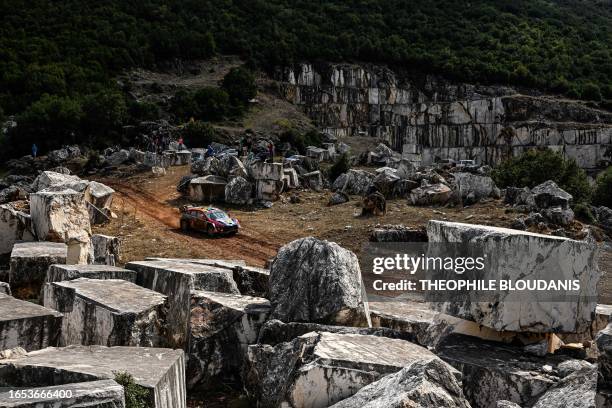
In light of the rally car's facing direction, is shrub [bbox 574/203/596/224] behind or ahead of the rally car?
ahead

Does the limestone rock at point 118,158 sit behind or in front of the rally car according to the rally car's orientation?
behind

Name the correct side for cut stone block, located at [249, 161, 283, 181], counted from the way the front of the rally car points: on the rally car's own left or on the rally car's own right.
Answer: on the rally car's own left

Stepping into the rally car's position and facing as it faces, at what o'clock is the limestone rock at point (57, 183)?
The limestone rock is roughly at 5 o'clock from the rally car.

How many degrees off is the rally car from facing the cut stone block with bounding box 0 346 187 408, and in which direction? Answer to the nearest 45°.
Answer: approximately 45° to its right

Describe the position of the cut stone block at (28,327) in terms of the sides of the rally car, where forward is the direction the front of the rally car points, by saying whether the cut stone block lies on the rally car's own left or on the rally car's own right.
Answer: on the rally car's own right

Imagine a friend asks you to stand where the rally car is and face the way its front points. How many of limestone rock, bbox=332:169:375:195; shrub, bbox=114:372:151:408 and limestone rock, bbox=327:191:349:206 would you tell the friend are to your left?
2

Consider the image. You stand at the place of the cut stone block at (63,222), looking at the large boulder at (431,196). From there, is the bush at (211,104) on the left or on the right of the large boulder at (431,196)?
left

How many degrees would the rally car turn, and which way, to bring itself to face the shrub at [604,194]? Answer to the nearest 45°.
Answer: approximately 45° to its left

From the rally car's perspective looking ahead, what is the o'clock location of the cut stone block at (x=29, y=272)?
The cut stone block is roughly at 2 o'clock from the rally car.

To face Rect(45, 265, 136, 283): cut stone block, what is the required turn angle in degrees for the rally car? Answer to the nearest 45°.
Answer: approximately 45° to its right

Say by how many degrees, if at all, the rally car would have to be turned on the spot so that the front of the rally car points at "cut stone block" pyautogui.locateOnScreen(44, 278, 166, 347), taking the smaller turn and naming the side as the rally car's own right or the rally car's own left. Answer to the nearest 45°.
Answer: approximately 45° to the rally car's own right

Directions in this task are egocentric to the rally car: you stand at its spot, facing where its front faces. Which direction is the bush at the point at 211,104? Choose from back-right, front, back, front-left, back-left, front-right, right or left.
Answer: back-left

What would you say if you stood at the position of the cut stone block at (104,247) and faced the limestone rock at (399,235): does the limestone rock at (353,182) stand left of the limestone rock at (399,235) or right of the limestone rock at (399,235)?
left

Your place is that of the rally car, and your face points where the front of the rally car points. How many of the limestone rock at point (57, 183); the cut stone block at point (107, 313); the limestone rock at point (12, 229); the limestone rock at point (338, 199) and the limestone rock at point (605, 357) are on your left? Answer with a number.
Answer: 1

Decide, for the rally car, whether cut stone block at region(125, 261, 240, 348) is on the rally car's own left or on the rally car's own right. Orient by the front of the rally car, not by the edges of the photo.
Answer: on the rally car's own right
